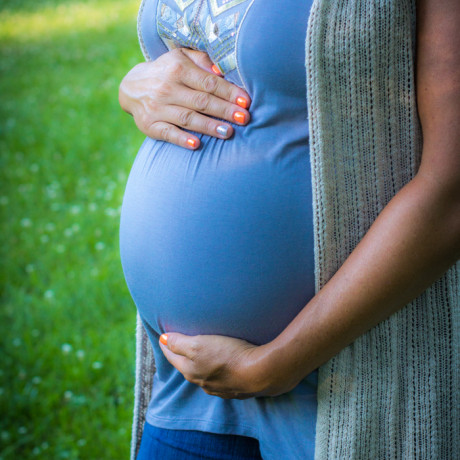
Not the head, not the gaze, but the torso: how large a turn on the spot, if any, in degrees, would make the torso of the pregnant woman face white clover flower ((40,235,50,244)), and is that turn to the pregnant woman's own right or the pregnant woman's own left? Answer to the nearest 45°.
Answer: approximately 90° to the pregnant woman's own right

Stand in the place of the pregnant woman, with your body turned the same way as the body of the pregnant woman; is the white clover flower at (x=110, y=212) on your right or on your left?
on your right

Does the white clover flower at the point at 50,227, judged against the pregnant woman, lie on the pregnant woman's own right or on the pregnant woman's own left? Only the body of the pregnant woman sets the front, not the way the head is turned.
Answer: on the pregnant woman's own right

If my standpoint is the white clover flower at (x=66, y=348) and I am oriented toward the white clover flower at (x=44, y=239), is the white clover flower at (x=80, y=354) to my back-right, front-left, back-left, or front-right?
back-right

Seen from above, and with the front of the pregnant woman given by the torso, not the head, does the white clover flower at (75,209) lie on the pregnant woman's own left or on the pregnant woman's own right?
on the pregnant woman's own right

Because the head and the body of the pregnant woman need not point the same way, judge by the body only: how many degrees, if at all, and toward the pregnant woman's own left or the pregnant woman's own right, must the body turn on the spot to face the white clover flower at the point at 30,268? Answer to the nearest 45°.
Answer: approximately 90° to the pregnant woman's own right

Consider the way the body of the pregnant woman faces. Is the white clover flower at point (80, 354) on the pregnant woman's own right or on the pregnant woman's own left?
on the pregnant woman's own right

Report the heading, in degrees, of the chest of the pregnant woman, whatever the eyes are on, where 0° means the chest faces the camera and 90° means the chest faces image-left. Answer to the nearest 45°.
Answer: approximately 45°

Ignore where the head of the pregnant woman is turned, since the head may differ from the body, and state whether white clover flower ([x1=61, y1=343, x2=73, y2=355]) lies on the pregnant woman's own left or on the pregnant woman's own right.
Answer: on the pregnant woman's own right
